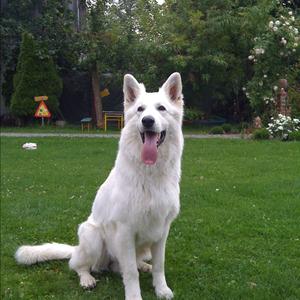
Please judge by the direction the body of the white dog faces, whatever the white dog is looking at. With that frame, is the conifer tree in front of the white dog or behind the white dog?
behind

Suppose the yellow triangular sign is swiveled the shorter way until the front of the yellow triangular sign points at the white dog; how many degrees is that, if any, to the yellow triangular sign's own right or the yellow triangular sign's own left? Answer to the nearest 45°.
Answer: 0° — it already faces it

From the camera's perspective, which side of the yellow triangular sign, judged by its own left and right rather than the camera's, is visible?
front

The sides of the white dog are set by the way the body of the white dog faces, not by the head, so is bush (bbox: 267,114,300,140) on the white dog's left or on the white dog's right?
on the white dog's left

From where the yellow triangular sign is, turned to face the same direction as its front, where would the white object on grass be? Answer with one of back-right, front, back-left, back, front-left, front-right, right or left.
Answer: front

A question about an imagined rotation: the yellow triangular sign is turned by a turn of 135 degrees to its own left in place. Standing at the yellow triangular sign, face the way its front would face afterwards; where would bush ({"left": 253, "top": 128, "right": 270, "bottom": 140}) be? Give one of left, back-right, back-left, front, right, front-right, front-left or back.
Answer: right

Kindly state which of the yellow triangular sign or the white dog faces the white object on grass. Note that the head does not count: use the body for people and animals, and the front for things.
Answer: the yellow triangular sign

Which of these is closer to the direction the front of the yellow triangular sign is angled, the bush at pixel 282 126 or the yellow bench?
the bush

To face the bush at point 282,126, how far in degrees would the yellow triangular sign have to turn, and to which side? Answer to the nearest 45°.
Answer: approximately 45° to its left

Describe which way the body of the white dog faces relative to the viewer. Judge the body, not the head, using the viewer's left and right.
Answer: facing the viewer and to the right of the viewer

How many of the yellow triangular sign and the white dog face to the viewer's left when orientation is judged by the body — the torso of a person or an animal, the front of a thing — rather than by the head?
0

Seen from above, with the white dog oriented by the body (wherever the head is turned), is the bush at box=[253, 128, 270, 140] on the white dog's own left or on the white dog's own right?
on the white dog's own left
